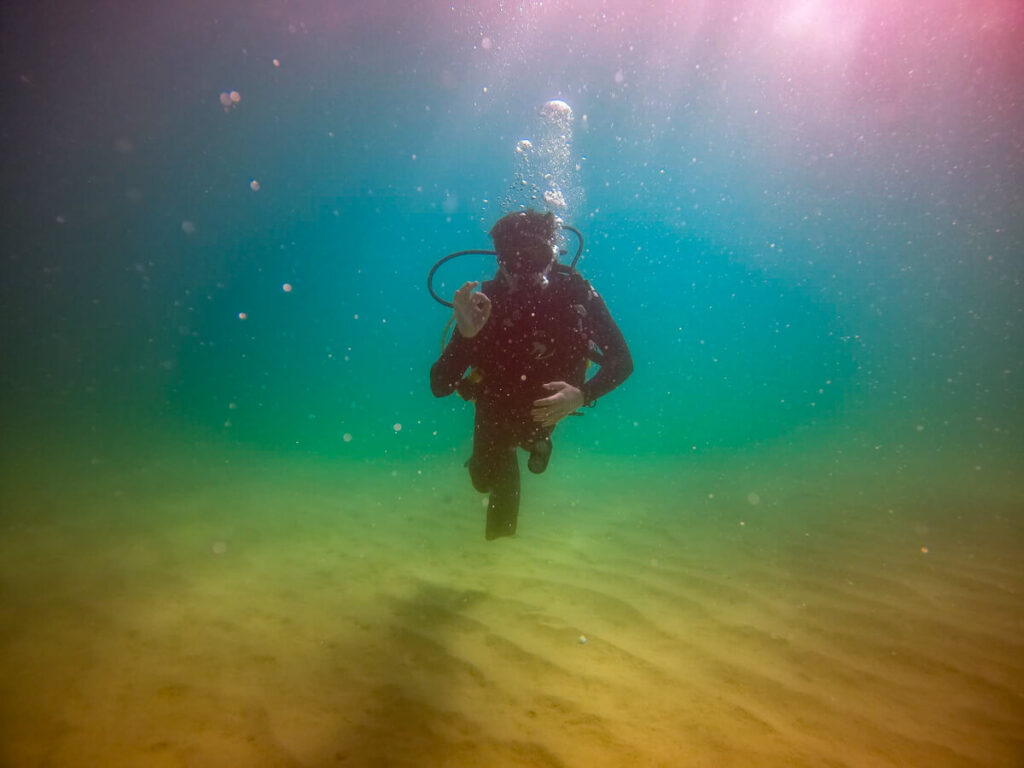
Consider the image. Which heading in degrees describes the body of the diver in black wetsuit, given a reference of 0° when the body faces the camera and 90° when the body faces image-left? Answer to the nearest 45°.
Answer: approximately 0°
